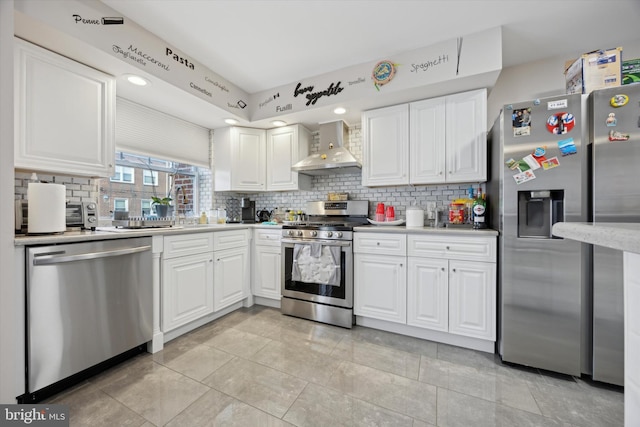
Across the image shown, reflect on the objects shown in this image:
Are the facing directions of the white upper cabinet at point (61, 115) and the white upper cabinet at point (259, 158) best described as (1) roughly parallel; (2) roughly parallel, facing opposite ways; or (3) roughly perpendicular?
roughly perpendicular

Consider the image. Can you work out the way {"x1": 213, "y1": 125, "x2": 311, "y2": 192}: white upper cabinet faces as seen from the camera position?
facing the viewer

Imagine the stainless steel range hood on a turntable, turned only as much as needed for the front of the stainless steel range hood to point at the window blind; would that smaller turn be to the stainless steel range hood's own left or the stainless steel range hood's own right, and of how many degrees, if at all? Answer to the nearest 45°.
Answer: approximately 45° to the stainless steel range hood's own right

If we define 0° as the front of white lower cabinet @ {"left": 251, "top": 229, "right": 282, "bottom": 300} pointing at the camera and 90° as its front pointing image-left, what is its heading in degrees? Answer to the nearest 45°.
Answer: approximately 45°

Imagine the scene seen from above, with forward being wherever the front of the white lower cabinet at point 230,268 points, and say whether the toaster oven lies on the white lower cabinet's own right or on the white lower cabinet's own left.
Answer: on the white lower cabinet's own right

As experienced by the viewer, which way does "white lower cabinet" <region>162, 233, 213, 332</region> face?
facing the viewer and to the right of the viewer

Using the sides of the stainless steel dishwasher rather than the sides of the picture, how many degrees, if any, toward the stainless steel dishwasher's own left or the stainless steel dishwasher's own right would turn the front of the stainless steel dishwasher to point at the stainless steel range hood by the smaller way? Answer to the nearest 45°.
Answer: approximately 45° to the stainless steel dishwasher's own left

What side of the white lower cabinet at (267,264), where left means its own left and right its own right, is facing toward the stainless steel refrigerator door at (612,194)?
left

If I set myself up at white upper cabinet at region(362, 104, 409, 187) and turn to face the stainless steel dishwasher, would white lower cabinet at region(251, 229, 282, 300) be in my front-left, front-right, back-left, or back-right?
front-right

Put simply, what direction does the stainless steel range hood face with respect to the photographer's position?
facing the viewer and to the left of the viewer
